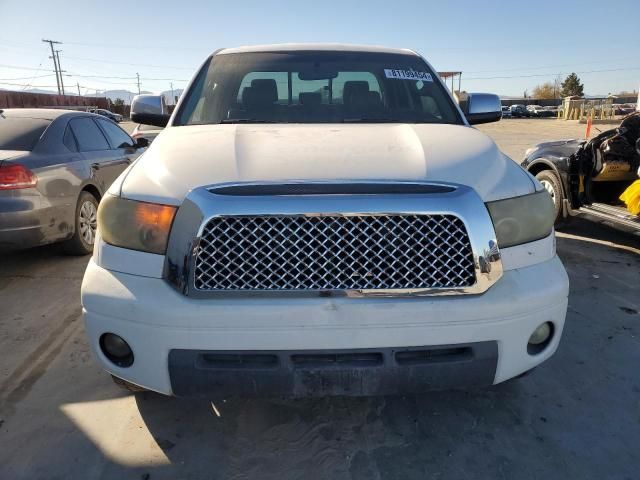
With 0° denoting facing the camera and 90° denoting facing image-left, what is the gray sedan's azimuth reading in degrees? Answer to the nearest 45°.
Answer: approximately 225°

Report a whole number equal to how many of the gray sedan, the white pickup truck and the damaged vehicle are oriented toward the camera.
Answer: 1

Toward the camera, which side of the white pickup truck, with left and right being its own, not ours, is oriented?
front

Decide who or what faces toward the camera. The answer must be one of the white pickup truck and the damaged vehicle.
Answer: the white pickup truck

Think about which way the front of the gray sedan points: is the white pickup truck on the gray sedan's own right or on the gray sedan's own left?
on the gray sedan's own right

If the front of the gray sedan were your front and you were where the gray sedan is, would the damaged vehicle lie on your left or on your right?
on your right

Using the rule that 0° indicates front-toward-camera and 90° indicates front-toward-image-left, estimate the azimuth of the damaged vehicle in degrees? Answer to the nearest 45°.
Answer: approximately 135°

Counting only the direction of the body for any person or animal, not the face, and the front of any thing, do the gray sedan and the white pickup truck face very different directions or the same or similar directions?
very different directions

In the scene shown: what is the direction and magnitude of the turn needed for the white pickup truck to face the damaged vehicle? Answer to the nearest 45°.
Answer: approximately 135° to its left

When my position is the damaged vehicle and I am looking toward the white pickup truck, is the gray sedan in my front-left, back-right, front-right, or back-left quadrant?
front-right

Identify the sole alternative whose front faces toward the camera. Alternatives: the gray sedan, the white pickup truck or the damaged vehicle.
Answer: the white pickup truck

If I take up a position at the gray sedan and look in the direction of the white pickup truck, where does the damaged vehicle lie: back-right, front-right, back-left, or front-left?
front-left
